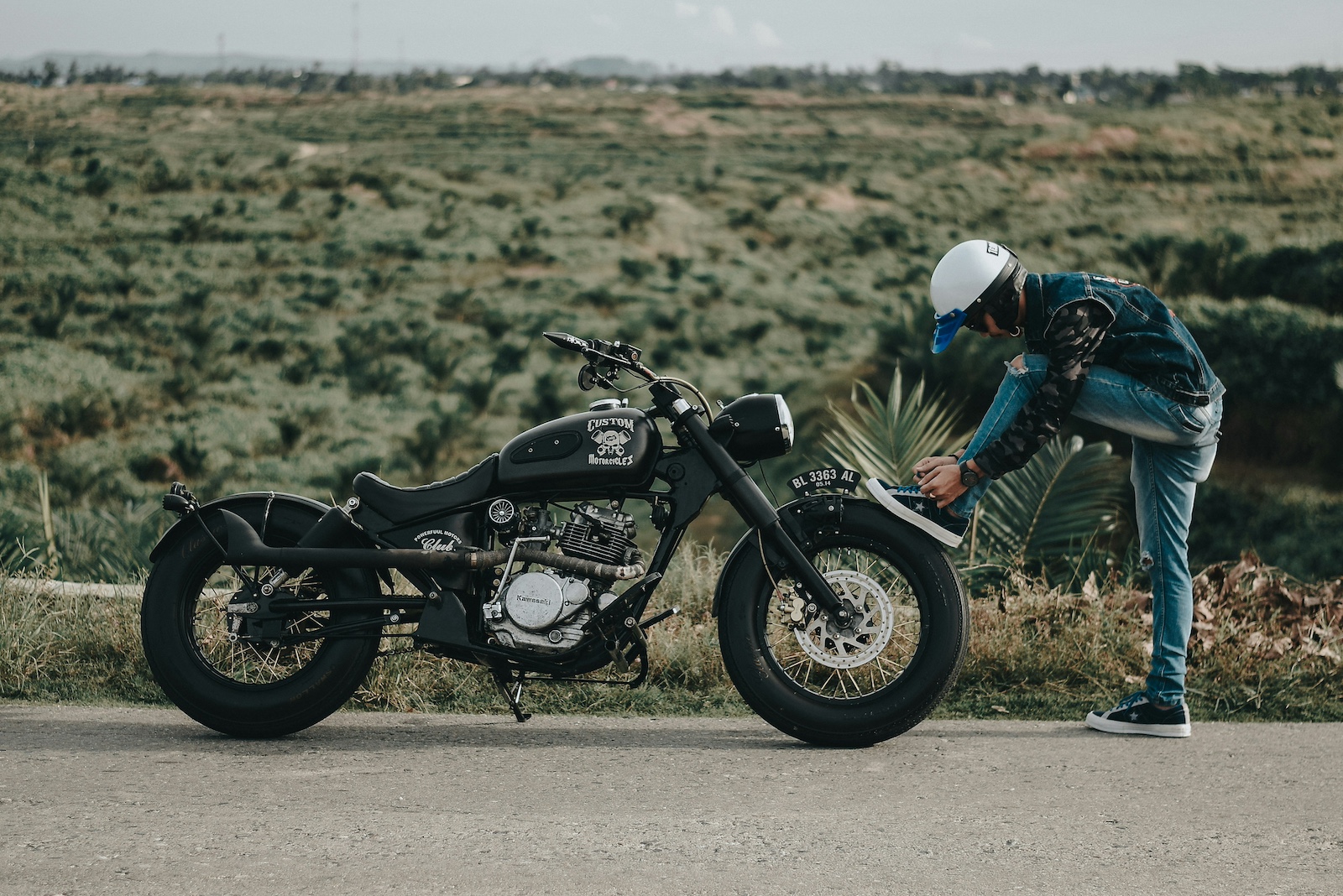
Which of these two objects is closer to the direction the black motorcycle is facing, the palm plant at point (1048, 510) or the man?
the man

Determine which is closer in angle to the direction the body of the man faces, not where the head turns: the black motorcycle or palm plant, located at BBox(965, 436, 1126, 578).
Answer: the black motorcycle

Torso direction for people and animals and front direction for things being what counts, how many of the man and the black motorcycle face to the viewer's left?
1

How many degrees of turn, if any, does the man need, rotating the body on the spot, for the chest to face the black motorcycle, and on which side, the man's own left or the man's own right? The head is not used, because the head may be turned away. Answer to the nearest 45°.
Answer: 0° — they already face it

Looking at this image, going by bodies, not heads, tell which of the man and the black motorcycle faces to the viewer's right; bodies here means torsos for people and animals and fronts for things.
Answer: the black motorcycle

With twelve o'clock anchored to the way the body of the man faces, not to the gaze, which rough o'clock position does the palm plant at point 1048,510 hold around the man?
The palm plant is roughly at 3 o'clock from the man.

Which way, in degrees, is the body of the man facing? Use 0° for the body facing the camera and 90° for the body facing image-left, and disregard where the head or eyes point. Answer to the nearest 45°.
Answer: approximately 90°

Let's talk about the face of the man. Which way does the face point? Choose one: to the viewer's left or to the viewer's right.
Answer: to the viewer's left

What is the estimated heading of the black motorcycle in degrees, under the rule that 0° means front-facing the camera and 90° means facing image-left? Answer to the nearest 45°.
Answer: approximately 270°

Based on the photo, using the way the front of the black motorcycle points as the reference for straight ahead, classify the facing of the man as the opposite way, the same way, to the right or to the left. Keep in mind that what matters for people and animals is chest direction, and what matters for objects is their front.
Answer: the opposite way

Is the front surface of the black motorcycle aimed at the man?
yes
